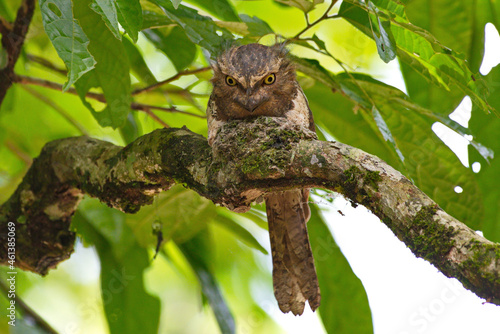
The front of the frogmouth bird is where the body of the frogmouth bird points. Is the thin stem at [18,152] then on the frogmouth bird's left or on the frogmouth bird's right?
on the frogmouth bird's right

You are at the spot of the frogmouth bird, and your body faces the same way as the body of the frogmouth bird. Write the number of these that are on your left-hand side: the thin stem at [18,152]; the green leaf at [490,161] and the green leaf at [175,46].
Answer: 1

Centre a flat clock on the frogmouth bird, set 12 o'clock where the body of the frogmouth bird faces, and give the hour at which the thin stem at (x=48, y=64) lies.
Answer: The thin stem is roughly at 3 o'clock from the frogmouth bird.

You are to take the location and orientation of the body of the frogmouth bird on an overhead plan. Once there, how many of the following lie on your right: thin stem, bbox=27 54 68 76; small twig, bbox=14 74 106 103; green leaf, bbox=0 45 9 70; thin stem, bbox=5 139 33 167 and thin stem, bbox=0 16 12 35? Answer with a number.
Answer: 5

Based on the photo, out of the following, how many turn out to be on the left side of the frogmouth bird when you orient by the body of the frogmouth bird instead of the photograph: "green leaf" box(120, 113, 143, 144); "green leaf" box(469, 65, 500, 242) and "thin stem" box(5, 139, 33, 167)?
1

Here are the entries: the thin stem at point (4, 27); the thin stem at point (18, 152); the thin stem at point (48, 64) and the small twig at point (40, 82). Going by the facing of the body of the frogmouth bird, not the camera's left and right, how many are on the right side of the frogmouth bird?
4

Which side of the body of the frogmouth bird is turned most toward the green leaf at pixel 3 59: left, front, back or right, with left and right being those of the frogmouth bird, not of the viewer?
right

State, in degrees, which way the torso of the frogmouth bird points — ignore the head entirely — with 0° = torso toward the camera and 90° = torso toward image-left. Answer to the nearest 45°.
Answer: approximately 0°

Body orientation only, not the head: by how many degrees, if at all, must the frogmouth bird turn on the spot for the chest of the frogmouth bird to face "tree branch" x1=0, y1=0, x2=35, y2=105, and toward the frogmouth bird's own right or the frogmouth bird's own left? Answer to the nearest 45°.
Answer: approximately 90° to the frogmouth bird's own right

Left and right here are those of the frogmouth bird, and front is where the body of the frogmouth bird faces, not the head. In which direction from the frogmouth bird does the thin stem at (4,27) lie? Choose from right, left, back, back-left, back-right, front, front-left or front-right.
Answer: right
